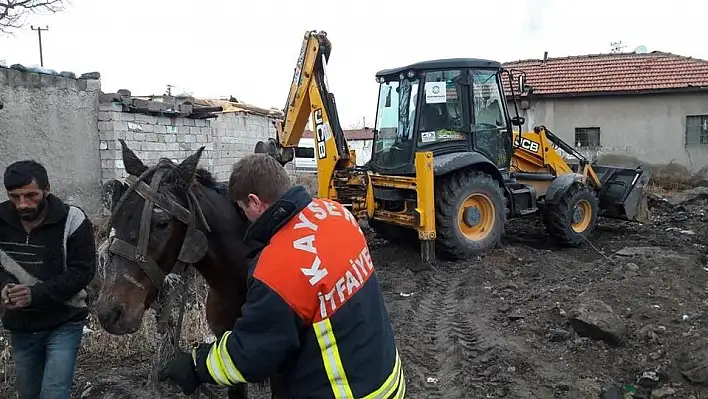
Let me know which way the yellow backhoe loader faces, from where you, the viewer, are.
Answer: facing away from the viewer and to the right of the viewer

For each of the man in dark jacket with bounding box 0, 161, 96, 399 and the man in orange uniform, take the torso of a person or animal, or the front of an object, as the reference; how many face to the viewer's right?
0

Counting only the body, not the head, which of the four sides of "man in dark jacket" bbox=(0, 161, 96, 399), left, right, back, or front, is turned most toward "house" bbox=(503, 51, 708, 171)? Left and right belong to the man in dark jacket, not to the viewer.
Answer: back

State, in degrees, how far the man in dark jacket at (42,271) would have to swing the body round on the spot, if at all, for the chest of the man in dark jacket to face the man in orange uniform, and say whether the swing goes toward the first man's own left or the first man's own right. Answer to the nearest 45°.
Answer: approximately 90° to the first man's own left

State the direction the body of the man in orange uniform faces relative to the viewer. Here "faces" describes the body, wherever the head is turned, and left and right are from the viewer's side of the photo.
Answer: facing away from the viewer and to the left of the viewer

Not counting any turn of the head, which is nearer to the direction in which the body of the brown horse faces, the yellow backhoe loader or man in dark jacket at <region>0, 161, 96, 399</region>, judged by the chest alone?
the man in dark jacket

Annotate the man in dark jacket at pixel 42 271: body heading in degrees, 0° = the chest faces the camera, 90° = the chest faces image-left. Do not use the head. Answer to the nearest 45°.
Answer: approximately 45°

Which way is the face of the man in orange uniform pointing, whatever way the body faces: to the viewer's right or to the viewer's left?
to the viewer's left

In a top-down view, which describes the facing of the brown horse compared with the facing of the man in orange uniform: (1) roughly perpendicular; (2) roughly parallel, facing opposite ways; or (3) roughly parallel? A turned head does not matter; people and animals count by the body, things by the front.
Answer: roughly perpendicular

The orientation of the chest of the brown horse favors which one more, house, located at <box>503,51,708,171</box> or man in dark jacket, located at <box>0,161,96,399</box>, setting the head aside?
the man in dark jacket

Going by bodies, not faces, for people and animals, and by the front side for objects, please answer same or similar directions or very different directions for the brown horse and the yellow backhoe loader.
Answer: very different directions

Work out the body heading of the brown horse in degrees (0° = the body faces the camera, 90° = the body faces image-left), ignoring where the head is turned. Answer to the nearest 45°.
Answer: approximately 45°

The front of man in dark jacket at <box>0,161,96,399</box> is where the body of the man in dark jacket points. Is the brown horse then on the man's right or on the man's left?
on the man's left

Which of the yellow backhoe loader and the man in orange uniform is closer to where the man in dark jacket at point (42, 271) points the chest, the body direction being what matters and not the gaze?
the man in orange uniform

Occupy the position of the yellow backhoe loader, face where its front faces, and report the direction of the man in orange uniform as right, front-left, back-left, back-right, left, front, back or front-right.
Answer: back-right

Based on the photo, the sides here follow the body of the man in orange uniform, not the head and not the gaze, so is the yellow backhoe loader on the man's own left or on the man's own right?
on the man's own right

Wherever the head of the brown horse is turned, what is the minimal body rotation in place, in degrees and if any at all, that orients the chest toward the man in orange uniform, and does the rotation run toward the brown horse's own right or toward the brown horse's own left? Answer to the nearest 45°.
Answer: approximately 90° to the brown horse's own left

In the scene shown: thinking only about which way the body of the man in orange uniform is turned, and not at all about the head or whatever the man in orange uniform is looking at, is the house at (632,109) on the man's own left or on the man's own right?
on the man's own right
